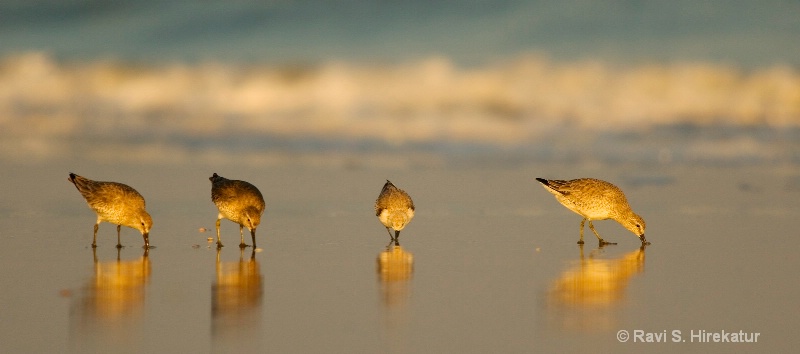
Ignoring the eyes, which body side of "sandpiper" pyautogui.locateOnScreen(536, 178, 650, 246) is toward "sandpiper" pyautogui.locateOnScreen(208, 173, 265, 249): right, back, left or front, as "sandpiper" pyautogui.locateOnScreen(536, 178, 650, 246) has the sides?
back

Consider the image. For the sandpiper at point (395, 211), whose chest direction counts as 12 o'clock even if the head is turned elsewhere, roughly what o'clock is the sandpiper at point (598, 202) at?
the sandpiper at point (598, 202) is roughly at 9 o'clock from the sandpiper at point (395, 211).

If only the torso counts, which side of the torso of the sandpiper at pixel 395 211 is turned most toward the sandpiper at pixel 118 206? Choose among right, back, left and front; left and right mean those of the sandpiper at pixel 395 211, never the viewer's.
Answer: right

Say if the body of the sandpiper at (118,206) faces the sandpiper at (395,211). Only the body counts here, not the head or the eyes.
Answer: yes

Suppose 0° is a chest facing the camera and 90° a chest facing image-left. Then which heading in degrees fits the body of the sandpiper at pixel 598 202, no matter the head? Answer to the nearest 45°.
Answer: approximately 270°

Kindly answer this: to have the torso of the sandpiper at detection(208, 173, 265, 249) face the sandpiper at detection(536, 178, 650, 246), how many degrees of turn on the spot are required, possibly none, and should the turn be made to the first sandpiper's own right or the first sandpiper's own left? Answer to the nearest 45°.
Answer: approximately 45° to the first sandpiper's own left

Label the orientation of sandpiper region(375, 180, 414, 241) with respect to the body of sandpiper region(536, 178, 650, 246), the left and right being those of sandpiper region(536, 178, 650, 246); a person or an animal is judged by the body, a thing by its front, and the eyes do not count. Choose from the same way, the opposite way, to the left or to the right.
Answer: to the right

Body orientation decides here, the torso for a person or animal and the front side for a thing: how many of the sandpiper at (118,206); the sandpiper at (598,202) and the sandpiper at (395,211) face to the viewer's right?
2

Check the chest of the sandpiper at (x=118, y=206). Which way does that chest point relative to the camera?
to the viewer's right

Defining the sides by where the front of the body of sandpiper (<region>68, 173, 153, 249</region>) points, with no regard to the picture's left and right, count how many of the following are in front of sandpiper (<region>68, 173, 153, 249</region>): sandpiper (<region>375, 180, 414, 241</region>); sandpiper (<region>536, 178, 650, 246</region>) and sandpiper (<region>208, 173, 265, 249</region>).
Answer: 3

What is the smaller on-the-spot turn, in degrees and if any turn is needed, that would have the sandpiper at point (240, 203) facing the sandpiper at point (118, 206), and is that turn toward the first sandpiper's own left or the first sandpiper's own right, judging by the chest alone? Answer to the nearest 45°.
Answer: approximately 135° to the first sandpiper's own right

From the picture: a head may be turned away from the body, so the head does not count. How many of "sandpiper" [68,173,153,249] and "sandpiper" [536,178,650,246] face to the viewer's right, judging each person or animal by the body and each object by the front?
2

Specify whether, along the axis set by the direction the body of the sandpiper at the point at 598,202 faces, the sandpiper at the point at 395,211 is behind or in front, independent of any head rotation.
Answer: behind

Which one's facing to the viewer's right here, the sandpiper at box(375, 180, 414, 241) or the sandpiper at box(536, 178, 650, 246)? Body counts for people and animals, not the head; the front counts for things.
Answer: the sandpiper at box(536, 178, 650, 246)
